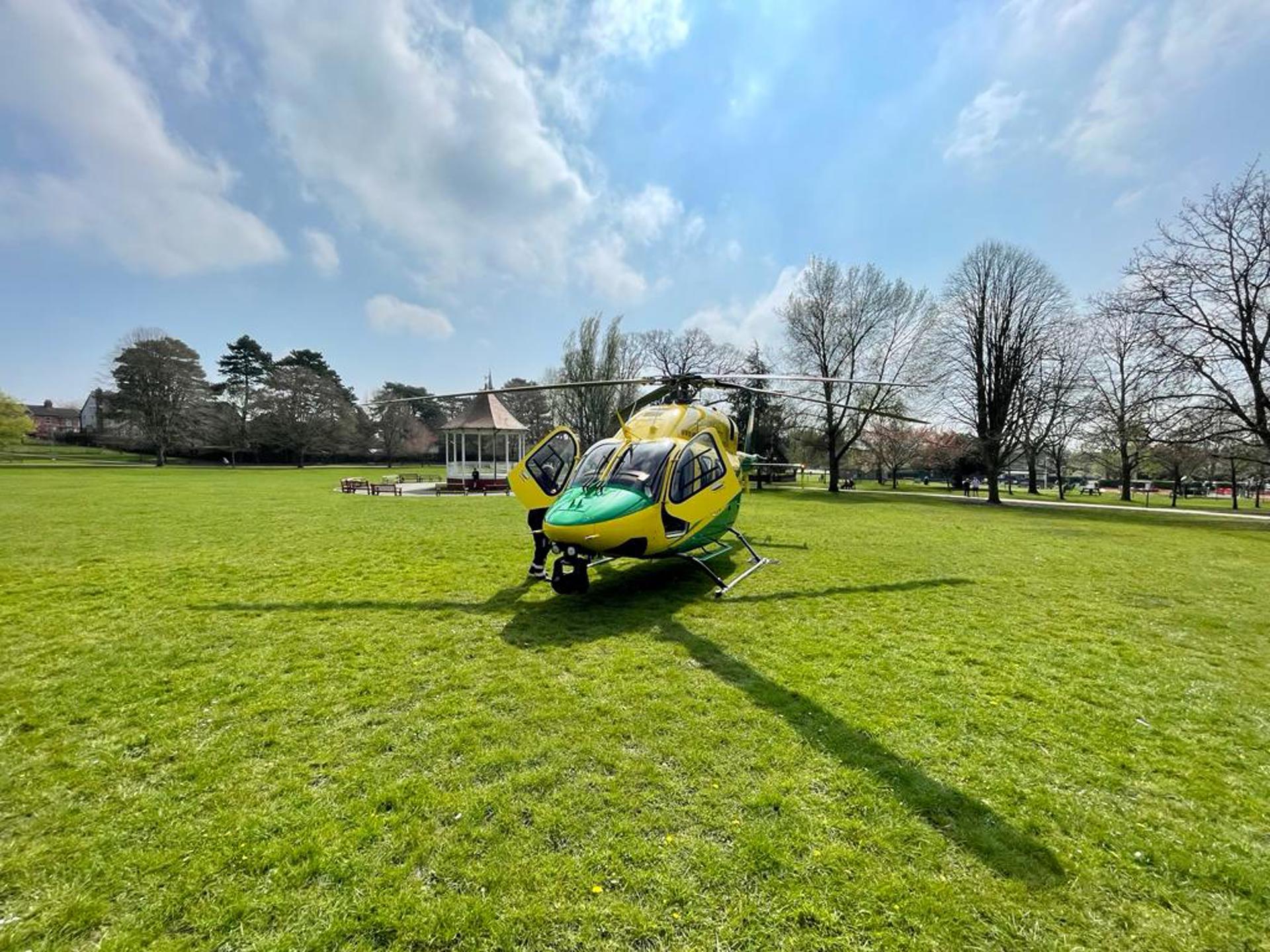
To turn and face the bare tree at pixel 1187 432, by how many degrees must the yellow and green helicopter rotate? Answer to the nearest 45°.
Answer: approximately 180°

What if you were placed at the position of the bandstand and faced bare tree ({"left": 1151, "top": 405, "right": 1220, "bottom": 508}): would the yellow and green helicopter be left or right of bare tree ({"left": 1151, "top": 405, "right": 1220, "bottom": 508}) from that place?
right

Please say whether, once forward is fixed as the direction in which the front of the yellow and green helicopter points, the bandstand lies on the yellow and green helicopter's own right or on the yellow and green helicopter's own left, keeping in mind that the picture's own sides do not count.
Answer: on the yellow and green helicopter's own right

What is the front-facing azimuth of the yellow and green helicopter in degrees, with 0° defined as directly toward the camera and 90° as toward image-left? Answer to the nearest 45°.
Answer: approximately 45°

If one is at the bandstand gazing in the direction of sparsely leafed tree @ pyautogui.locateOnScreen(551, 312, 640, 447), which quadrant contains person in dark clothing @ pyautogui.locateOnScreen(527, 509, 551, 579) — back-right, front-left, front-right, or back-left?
back-right

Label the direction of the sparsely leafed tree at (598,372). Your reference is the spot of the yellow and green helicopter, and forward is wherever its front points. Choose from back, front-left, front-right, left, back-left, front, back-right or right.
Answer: back-right
